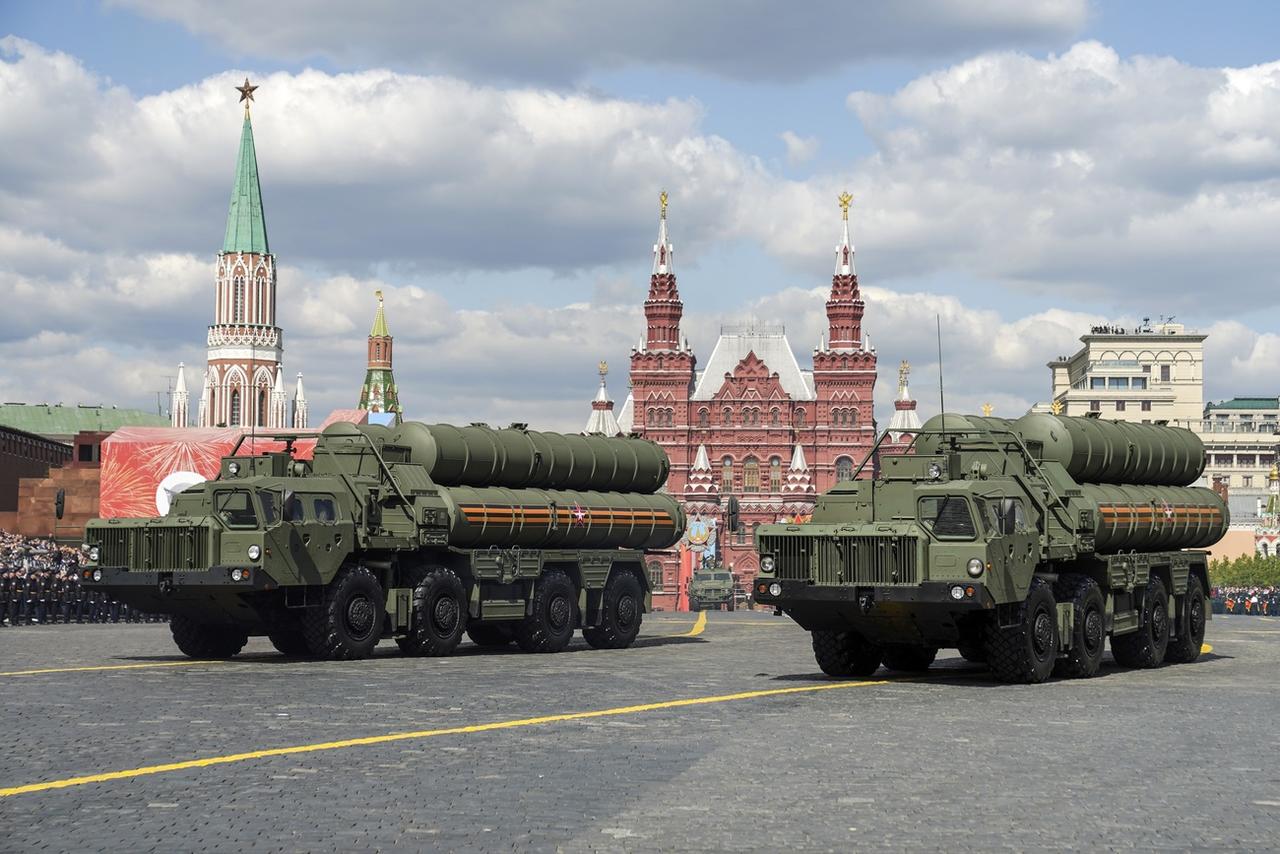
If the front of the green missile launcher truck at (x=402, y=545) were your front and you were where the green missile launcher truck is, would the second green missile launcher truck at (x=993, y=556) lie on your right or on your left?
on your left

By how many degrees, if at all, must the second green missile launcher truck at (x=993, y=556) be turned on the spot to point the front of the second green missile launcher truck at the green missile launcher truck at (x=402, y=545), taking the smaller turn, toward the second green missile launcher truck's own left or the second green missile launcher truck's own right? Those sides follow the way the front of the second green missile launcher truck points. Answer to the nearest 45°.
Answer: approximately 45° to the second green missile launcher truck's own right

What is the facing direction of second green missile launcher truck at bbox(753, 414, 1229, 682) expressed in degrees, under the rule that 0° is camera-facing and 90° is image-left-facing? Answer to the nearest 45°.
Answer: approximately 45°

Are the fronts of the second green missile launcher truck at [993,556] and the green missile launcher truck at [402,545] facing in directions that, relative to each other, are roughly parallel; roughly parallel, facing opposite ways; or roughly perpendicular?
roughly parallel

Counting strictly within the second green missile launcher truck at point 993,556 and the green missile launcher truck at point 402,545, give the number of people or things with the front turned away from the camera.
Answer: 0

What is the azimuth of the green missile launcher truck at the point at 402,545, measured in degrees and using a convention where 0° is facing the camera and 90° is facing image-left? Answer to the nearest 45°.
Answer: approximately 45°
